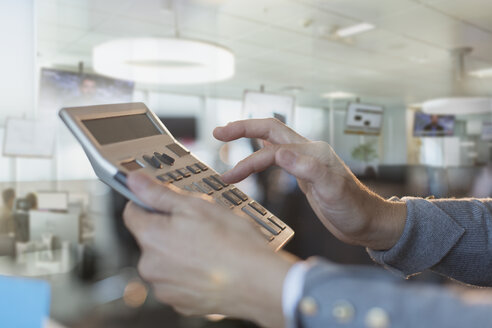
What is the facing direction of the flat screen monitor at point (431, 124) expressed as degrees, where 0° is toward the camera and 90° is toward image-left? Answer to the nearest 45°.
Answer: approximately 0°

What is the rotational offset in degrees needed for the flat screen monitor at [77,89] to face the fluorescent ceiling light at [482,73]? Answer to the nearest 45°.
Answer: approximately 45° to its left

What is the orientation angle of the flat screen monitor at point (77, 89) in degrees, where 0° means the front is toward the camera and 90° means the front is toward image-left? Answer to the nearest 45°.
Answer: approximately 315°
